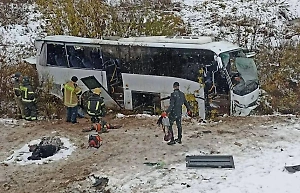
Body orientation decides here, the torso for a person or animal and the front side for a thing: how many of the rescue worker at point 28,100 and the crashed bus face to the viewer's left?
0

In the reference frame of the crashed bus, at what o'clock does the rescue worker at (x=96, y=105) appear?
The rescue worker is roughly at 3 o'clock from the crashed bus.

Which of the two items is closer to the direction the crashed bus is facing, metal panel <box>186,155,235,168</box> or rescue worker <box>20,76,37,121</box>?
the metal panel

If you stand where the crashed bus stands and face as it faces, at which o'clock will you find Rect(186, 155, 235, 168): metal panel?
The metal panel is roughly at 1 o'clock from the crashed bus.

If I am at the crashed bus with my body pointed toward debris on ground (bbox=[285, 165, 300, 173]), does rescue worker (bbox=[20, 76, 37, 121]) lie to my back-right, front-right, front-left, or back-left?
back-right

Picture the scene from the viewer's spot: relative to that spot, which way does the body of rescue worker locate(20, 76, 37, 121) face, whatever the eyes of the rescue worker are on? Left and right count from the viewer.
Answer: facing away from the viewer and to the right of the viewer

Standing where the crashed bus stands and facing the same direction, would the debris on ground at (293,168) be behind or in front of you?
in front
